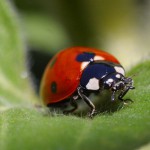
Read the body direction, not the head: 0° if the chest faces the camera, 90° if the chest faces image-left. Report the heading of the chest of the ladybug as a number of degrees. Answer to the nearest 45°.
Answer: approximately 315°

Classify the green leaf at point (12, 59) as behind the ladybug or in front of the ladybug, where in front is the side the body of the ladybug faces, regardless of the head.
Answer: behind
